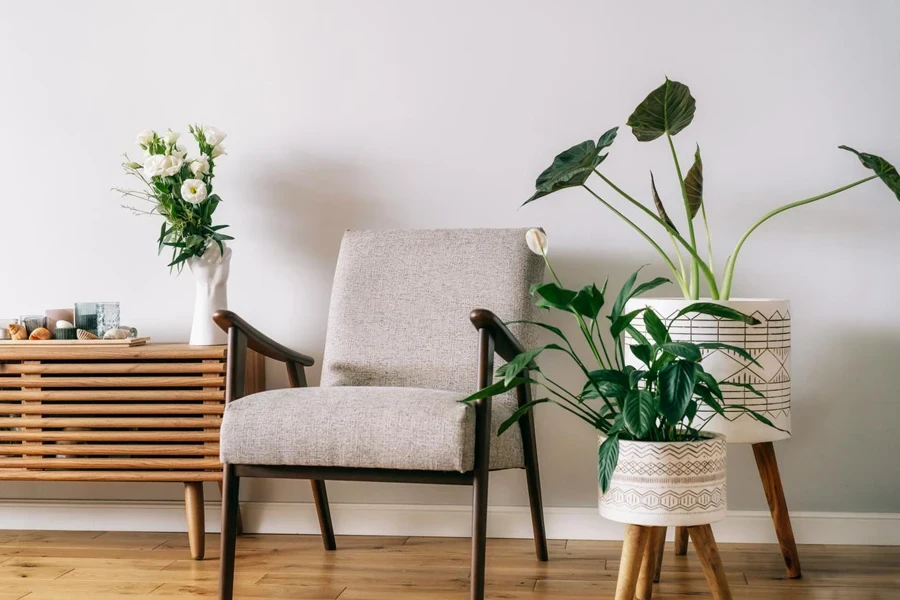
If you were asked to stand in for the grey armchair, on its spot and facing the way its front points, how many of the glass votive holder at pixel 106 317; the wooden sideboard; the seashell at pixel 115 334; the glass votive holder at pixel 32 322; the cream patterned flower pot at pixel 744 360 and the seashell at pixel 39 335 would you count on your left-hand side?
1

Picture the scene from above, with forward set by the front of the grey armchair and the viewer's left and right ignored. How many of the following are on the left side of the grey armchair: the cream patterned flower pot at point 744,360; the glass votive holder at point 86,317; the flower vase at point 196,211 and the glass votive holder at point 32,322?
1

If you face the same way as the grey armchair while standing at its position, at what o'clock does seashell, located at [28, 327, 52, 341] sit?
The seashell is roughly at 4 o'clock from the grey armchair.

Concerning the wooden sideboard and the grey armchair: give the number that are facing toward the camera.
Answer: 2

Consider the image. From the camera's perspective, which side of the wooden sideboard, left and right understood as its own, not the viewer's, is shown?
front

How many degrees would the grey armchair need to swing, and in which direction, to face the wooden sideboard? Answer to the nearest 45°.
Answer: approximately 135° to its right

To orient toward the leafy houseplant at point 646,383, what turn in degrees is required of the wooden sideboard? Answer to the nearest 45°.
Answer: approximately 45° to its left

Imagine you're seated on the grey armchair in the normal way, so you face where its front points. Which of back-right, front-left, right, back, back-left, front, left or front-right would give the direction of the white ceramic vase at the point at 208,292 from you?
back-right

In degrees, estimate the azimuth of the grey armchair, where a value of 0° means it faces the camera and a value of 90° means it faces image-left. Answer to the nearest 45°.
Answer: approximately 0°
